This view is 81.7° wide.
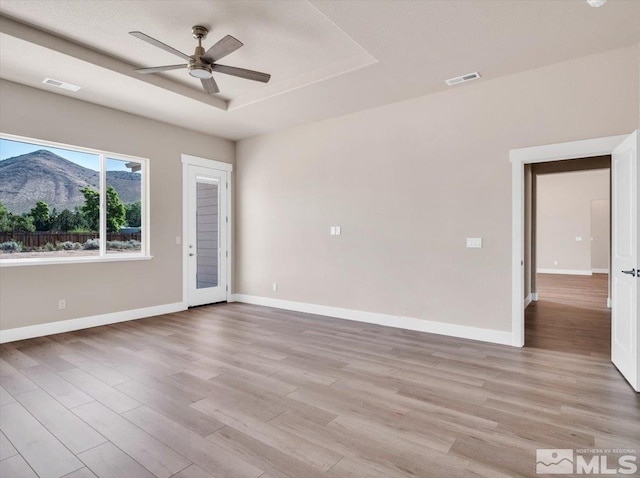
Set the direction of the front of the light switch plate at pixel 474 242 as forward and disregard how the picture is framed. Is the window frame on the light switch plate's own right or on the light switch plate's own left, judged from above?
on the light switch plate's own right

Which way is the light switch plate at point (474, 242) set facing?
toward the camera

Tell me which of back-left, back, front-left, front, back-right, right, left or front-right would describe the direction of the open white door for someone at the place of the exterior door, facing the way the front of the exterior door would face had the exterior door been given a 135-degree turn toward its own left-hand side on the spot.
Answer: back-right

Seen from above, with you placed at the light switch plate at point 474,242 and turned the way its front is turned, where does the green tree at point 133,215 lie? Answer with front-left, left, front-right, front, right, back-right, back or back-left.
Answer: right

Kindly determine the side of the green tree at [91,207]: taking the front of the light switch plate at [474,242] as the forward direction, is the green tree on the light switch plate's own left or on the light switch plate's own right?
on the light switch plate's own right

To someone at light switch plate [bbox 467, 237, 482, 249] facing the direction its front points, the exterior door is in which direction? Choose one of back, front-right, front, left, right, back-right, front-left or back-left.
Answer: right

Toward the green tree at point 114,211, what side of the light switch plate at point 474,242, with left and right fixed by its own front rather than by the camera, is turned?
right

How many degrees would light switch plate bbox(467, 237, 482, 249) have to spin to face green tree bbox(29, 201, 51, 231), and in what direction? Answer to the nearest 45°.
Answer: approximately 90° to its right

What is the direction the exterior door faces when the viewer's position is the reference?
facing the viewer and to the right of the viewer

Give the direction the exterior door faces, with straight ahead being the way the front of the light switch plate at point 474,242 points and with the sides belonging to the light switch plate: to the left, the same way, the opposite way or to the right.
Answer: to the left

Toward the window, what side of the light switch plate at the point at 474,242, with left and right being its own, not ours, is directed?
right

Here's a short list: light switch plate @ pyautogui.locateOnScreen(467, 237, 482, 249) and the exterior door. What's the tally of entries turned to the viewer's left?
0
